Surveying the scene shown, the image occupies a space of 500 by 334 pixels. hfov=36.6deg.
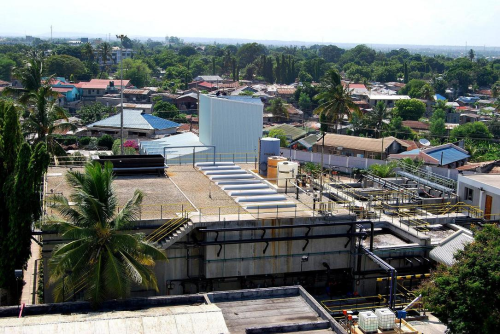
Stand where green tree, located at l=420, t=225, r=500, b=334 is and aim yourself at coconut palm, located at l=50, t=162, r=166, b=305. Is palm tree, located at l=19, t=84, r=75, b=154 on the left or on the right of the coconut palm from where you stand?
right

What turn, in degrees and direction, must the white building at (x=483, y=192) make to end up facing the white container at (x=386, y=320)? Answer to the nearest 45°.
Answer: approximately 45° to its left

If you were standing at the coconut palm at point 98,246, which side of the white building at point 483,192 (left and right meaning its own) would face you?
front

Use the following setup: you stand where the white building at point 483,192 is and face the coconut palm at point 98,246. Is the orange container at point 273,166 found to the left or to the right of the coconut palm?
right

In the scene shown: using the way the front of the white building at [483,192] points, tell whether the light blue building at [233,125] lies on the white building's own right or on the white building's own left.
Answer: on the white building's own right

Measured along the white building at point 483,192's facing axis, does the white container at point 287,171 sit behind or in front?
in front

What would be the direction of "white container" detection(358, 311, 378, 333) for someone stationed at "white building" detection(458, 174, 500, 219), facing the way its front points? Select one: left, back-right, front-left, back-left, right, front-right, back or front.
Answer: front-left

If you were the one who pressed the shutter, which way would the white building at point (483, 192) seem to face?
facing the viewer and to the left of the viewer

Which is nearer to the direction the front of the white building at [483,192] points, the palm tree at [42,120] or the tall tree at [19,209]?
the tall tree

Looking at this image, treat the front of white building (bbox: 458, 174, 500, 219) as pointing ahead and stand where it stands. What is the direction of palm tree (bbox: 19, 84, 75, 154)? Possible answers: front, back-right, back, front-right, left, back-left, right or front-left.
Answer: front-right
